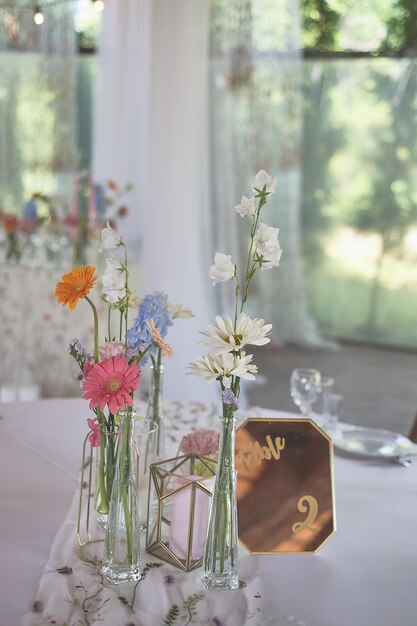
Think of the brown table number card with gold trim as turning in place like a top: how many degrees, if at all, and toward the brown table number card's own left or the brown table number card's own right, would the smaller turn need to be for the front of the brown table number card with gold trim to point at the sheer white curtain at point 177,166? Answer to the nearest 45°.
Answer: approximately 180°

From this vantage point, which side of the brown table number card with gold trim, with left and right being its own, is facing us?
front
